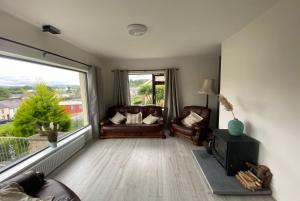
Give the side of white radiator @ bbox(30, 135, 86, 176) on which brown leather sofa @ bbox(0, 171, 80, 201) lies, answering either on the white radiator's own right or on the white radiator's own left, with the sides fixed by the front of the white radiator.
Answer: on the white radiator's own right

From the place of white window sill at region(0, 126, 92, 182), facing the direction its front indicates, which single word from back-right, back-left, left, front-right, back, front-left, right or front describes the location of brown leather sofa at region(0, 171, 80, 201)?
front-right

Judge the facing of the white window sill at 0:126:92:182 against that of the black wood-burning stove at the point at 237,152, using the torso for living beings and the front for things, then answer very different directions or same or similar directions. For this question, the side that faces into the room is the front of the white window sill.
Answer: very different directions
